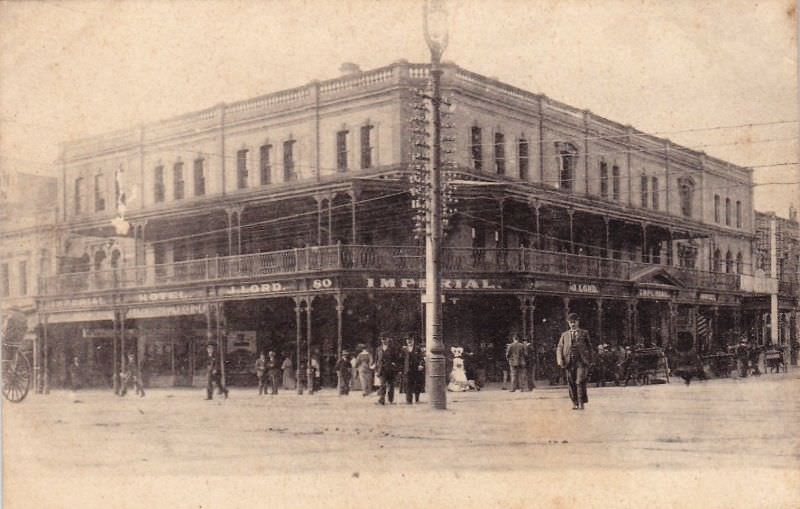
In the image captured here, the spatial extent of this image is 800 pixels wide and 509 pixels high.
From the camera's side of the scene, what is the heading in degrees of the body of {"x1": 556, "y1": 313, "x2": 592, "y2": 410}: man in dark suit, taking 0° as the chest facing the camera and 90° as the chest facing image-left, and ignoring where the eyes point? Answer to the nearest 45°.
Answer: approximately 0°

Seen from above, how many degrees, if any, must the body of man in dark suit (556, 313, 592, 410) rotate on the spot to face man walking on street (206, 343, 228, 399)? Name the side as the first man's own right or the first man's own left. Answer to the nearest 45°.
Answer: approximately 135° to the first man's own right
